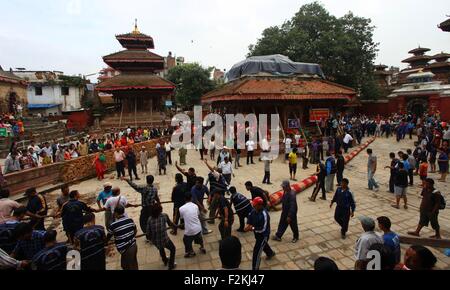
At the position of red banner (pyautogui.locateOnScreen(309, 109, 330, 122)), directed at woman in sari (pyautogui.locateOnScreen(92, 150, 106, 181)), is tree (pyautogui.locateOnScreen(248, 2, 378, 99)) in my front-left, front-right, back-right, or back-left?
back-right

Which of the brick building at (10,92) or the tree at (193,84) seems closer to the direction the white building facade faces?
the brick building

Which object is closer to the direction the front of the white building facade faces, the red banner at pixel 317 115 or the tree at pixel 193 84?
the red banner

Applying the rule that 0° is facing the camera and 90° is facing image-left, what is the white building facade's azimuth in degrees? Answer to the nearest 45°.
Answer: approximately 0°

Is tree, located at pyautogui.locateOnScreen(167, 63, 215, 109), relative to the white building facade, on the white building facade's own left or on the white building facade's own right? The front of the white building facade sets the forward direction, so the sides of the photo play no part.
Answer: on the white building facade's own left

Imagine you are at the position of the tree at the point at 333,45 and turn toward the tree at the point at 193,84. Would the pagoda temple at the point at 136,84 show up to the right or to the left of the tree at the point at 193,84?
left
